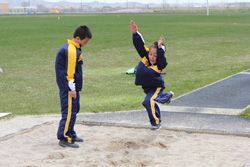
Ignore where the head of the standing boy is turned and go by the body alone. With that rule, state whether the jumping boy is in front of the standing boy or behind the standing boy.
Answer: in front

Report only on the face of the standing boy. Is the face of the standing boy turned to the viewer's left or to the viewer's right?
to the viewer's right

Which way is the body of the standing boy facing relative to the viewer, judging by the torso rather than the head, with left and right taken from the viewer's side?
facing to the right of the viewer
